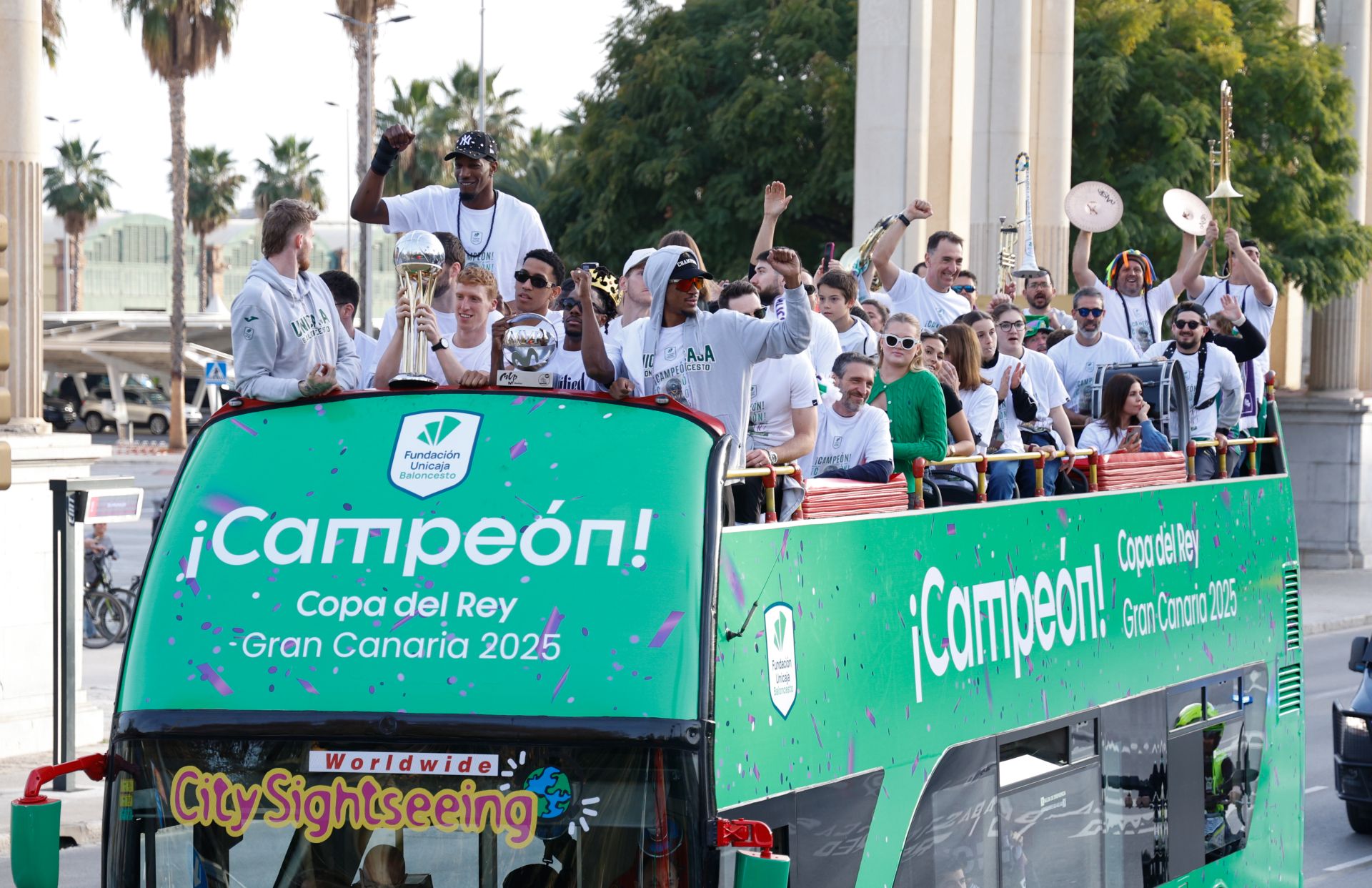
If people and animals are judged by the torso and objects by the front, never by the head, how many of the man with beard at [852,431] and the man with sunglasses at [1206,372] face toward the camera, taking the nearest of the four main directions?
2

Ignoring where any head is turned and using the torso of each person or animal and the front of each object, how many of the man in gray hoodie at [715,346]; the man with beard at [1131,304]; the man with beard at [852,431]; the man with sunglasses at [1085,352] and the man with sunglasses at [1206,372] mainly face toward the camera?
5

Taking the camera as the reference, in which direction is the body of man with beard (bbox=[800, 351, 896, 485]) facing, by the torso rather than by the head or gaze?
toward the camera

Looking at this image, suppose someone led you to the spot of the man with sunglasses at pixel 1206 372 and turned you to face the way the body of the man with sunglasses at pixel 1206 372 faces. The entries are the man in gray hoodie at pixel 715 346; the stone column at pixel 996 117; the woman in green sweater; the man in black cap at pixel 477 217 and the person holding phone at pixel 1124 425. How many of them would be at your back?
1

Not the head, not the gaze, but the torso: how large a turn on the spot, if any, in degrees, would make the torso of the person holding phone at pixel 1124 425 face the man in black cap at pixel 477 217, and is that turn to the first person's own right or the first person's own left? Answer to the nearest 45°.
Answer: approximately 90° to the first person's own right

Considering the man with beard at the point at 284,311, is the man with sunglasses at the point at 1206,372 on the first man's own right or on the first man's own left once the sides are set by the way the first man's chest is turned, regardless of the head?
on the first man's own left

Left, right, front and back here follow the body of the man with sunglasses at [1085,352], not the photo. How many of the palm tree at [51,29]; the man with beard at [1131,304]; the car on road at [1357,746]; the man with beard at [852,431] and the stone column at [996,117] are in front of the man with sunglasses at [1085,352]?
1

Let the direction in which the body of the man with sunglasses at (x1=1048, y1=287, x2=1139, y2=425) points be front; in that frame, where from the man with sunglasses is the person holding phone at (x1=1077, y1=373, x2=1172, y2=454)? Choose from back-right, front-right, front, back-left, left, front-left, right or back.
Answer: front

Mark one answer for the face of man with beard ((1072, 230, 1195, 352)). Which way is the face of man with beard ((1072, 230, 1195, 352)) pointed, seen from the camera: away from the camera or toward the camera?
toward the camera

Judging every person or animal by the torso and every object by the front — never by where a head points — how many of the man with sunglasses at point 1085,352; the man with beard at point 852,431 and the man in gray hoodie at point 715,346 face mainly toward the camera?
3

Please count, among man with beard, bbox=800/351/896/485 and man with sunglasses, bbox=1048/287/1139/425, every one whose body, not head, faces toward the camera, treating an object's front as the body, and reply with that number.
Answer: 2

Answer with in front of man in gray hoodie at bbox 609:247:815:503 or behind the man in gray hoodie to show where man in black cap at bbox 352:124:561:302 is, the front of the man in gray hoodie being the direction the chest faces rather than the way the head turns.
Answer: behind

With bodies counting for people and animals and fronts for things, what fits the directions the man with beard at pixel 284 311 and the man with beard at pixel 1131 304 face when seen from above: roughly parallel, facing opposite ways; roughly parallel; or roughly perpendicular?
roughly perpendicular

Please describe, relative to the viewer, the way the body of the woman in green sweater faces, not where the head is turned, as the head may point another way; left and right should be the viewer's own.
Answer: facing the viewer and to the left of the viewer
